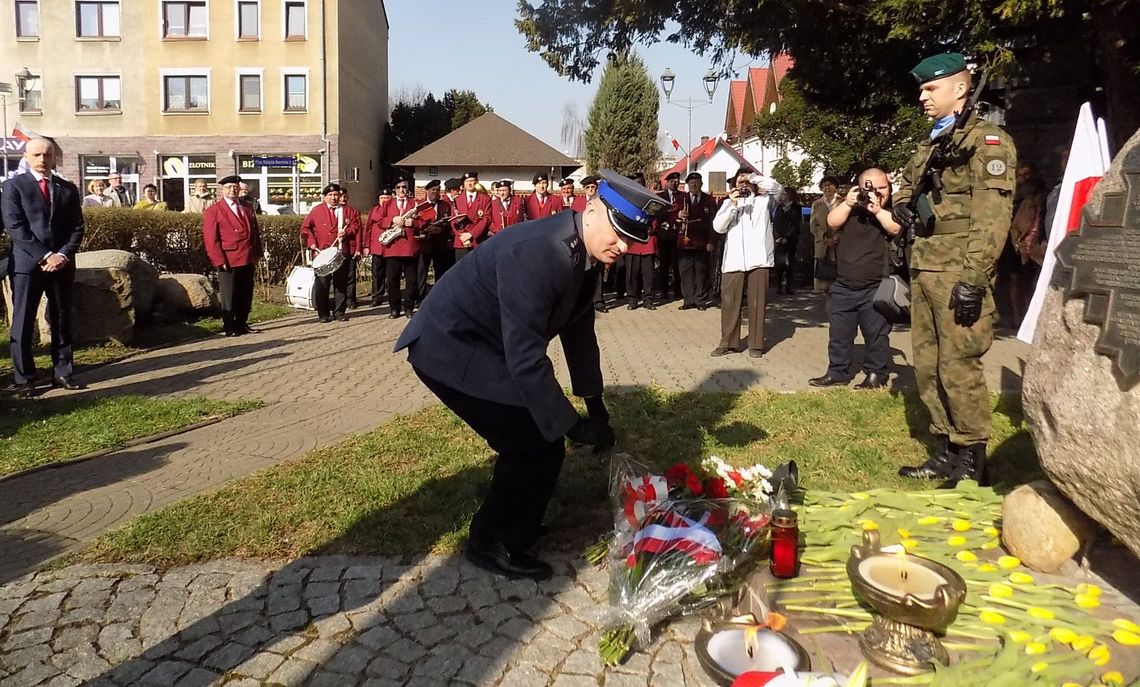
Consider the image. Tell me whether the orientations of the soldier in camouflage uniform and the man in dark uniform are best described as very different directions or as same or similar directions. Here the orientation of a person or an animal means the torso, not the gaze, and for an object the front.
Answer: very different directions

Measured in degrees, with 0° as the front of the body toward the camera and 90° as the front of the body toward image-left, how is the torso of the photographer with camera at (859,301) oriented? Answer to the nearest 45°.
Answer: approximately 45°

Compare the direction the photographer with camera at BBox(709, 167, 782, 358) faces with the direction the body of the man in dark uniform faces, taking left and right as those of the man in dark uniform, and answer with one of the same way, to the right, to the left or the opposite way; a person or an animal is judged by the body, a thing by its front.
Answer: to the right

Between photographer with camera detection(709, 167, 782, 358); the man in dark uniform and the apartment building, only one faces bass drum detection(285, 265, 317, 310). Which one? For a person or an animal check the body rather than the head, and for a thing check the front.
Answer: the apartment building

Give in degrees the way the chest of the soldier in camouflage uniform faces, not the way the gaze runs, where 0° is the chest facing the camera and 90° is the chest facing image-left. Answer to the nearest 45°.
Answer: approximately 45°

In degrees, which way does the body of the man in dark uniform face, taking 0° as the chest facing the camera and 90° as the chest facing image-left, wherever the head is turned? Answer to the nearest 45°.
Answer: approximately 270°

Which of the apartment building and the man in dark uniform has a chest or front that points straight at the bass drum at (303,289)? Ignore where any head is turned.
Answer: the apartment building

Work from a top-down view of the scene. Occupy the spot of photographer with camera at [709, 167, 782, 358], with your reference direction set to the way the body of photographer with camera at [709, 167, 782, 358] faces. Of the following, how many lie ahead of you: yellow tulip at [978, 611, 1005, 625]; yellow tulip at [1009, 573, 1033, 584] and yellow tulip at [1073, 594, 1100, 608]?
3

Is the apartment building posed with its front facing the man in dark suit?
yes

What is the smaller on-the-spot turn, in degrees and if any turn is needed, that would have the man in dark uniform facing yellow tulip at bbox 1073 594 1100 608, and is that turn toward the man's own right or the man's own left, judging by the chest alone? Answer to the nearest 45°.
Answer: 0° — they already face it
